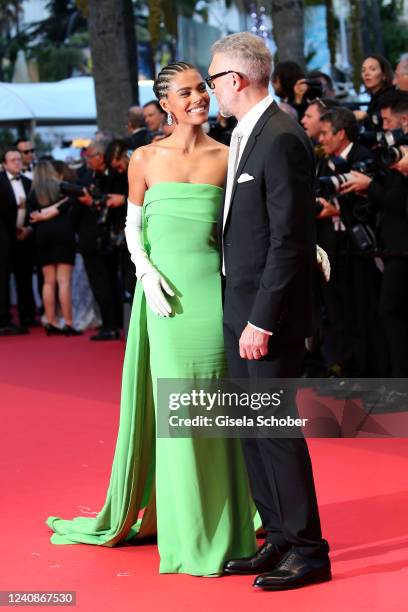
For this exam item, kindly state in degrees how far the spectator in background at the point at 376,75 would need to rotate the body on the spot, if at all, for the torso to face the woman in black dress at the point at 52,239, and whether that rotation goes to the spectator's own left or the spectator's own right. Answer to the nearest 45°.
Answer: approximately 90° to the spectator's own right

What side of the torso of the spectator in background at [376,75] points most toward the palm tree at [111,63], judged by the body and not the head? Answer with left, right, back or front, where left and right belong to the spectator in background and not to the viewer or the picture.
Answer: right

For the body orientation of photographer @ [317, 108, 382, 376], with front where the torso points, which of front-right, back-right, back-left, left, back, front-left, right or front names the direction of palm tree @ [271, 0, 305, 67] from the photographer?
back-right

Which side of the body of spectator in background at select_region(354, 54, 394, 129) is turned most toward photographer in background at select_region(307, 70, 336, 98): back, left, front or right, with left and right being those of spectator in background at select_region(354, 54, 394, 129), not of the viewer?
right

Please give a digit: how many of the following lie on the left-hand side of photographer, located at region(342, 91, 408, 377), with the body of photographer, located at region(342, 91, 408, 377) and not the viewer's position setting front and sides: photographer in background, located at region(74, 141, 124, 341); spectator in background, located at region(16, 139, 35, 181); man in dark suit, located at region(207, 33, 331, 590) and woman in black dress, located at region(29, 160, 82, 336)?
1

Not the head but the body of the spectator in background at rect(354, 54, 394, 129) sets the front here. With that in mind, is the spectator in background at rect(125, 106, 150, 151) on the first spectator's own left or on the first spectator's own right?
on the first spectator's own right

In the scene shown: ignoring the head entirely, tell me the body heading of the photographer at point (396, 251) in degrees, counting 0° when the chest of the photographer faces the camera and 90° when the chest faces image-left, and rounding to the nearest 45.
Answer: approximately 90°

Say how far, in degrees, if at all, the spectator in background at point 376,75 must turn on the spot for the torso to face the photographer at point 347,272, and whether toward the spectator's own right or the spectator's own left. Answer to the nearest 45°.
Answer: approximately 45° to the spectator's own left

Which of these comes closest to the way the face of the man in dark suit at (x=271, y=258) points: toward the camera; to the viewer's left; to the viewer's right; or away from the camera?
to the viewer's left

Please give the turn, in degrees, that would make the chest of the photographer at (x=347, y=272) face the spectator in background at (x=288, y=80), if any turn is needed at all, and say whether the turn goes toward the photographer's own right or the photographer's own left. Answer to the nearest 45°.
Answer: approximately 135° to the photographer's own right

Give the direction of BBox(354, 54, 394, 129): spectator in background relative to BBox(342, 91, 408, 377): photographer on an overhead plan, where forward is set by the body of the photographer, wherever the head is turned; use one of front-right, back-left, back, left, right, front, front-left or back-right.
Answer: right

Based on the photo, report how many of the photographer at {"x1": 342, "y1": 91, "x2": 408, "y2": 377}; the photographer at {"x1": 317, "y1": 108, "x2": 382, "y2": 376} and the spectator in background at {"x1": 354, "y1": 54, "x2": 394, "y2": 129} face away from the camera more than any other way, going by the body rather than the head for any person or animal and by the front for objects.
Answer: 0

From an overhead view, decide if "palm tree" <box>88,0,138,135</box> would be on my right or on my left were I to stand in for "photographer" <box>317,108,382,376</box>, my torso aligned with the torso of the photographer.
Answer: on my right

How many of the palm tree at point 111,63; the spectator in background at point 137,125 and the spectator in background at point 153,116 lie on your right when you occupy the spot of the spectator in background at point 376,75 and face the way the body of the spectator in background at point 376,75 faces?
3

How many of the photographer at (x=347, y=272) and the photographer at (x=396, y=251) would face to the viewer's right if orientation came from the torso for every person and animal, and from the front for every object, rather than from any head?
0

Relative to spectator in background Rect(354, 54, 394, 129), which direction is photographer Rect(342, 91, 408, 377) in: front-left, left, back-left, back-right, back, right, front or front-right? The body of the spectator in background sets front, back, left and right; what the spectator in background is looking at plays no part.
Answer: front-left

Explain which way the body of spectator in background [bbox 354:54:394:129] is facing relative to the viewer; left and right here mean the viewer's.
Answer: facing the viewer and to the left of the viewer
